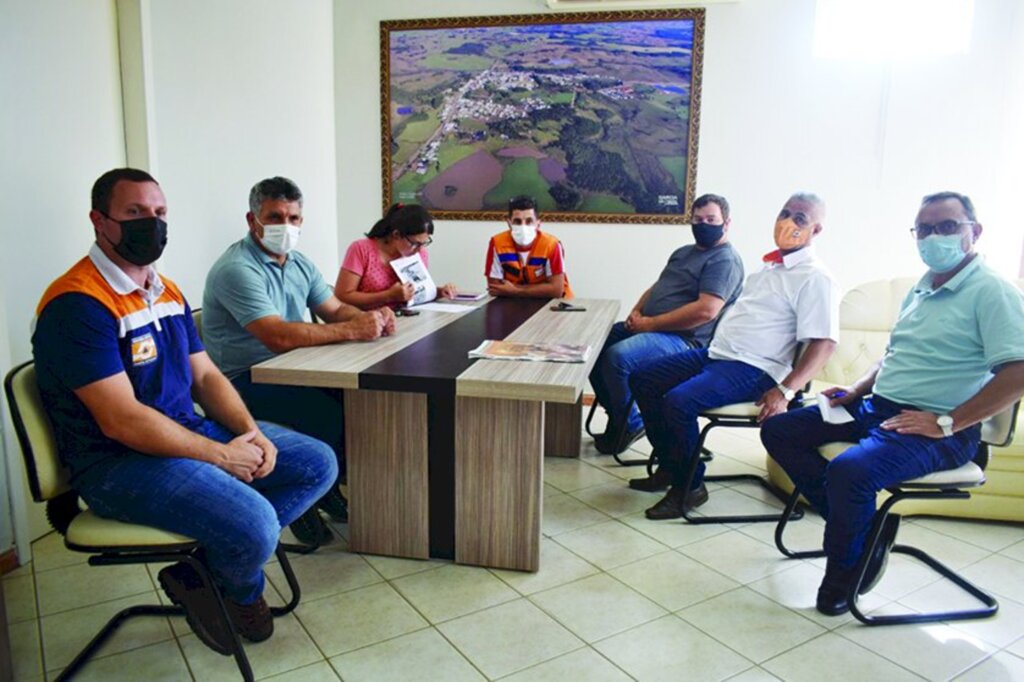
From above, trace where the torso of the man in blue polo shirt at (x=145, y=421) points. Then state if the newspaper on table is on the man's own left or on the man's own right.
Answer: on the man's own left

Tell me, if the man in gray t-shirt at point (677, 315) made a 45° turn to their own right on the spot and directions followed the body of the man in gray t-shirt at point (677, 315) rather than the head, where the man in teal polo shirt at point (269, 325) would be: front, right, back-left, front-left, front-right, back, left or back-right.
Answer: front-left

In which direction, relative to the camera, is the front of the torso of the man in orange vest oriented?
toward the camera

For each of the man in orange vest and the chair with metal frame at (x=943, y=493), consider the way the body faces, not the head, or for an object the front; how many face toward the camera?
1

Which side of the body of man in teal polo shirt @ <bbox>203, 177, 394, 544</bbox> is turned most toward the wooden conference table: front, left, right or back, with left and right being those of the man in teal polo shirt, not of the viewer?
front

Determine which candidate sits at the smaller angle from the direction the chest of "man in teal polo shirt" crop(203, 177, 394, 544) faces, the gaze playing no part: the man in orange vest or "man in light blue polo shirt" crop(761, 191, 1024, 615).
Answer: the man in light blue polo shirt

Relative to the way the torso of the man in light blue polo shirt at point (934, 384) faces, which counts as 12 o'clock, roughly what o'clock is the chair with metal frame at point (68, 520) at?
The chair with metal frame is roughly at 12 o'clock from the man in light blue polo shirt.

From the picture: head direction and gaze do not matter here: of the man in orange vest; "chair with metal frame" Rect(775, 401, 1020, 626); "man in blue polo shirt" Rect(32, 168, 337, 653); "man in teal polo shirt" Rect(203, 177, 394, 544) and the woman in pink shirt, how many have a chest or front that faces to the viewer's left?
1

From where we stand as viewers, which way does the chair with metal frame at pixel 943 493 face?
facing to the left of the viewer

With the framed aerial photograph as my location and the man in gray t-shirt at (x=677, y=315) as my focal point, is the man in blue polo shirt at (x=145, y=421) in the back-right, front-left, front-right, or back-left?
front-right

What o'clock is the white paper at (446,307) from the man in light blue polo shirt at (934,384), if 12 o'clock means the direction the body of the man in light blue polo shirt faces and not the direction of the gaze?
The white paper is roughly at 2 o'clock from the man in light blue polo shirt.

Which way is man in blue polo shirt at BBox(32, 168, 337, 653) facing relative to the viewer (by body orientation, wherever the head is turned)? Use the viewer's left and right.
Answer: facing the viewer and to the right of the viewer

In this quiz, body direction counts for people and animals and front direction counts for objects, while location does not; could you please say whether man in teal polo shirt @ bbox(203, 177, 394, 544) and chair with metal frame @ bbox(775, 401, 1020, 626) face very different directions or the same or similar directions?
very different directions
